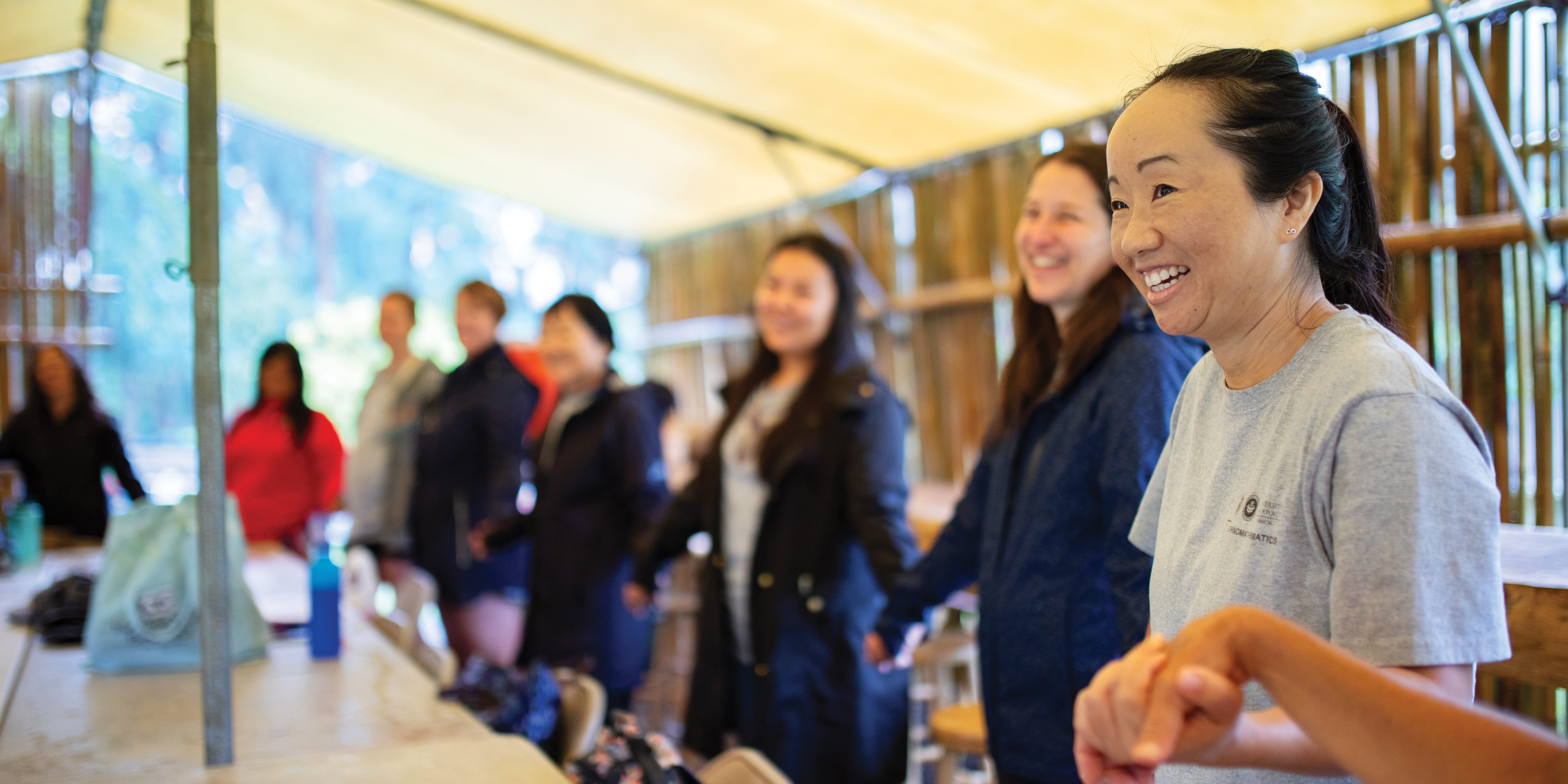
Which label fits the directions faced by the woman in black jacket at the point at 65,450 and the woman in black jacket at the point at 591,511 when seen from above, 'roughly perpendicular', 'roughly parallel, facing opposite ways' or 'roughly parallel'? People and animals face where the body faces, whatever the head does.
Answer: roughly perpendicular

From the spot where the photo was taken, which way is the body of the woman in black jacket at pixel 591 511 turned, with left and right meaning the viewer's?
facing the viewer and to the left of the viewer

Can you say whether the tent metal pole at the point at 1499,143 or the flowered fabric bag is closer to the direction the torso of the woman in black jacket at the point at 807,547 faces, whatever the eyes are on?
the flowered fabric bag

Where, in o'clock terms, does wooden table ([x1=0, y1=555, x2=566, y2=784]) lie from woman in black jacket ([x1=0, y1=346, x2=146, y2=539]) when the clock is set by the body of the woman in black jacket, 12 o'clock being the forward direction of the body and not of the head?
The wooden table is roughly at 12 o'clock from the woman in black jacket.

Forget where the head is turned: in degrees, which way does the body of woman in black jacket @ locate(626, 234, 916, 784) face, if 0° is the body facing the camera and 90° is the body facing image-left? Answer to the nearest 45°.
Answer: approximately 45°

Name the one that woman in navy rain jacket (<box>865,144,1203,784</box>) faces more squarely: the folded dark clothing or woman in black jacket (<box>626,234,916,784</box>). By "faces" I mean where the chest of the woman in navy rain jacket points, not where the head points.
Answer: the folded dark clothing

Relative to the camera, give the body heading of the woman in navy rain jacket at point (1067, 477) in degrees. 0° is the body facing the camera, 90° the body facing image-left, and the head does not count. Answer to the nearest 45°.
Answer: approximately 45°

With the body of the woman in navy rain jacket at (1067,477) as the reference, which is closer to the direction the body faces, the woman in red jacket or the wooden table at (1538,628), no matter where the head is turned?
the woman in red jacket

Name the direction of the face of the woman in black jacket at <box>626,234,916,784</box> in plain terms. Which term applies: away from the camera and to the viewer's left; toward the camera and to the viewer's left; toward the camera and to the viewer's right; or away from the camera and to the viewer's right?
toward the camera and to the viewer's left

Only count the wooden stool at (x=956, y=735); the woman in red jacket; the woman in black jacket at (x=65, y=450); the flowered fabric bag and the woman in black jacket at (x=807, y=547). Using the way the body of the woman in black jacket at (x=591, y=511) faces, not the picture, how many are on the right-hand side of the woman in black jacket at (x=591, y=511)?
2
